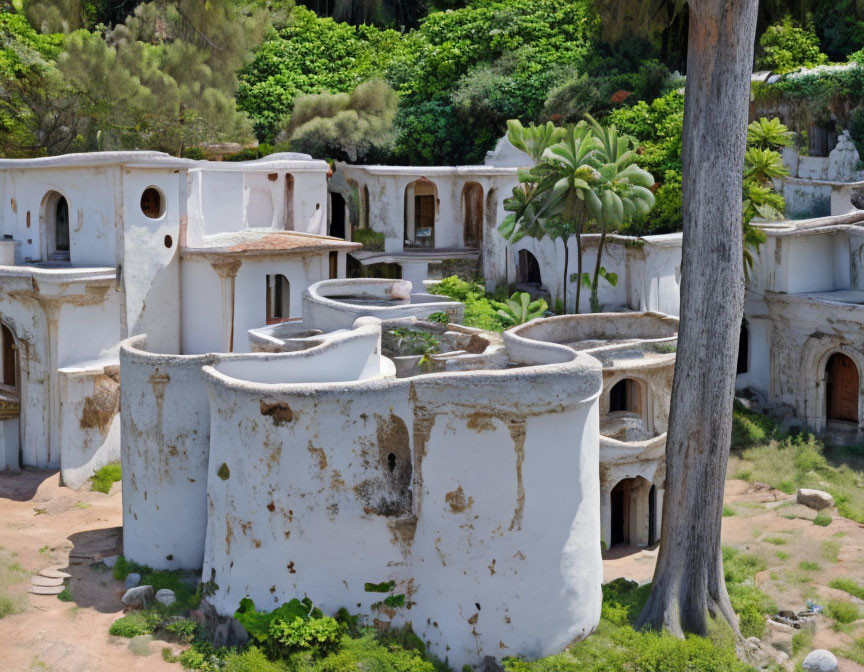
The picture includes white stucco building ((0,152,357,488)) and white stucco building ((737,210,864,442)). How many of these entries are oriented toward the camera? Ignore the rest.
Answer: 2

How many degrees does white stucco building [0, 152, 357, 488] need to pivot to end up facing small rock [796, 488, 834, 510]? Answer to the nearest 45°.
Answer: approximately 45° to its left

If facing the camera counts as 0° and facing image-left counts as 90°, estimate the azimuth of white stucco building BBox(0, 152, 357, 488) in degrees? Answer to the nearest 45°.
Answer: approximately 0°

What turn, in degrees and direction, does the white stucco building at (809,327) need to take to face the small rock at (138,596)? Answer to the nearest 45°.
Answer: approximately 45° to its right

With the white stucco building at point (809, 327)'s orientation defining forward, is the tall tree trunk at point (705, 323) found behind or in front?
in front

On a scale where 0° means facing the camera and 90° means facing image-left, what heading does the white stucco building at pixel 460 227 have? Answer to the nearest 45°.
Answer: approximately 0°

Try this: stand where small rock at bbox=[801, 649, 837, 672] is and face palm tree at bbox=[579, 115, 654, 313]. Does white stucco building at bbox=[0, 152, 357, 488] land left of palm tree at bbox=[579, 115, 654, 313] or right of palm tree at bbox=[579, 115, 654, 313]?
left

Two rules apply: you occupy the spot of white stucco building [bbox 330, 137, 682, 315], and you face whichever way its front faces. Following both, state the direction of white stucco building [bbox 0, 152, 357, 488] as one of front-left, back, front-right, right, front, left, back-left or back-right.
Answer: front-right

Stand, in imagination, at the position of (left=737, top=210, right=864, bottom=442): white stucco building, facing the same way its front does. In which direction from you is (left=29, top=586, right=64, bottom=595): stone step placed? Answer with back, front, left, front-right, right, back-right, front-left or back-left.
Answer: front-right

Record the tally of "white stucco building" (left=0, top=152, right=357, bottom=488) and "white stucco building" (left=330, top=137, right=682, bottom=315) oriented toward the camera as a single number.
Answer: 2
